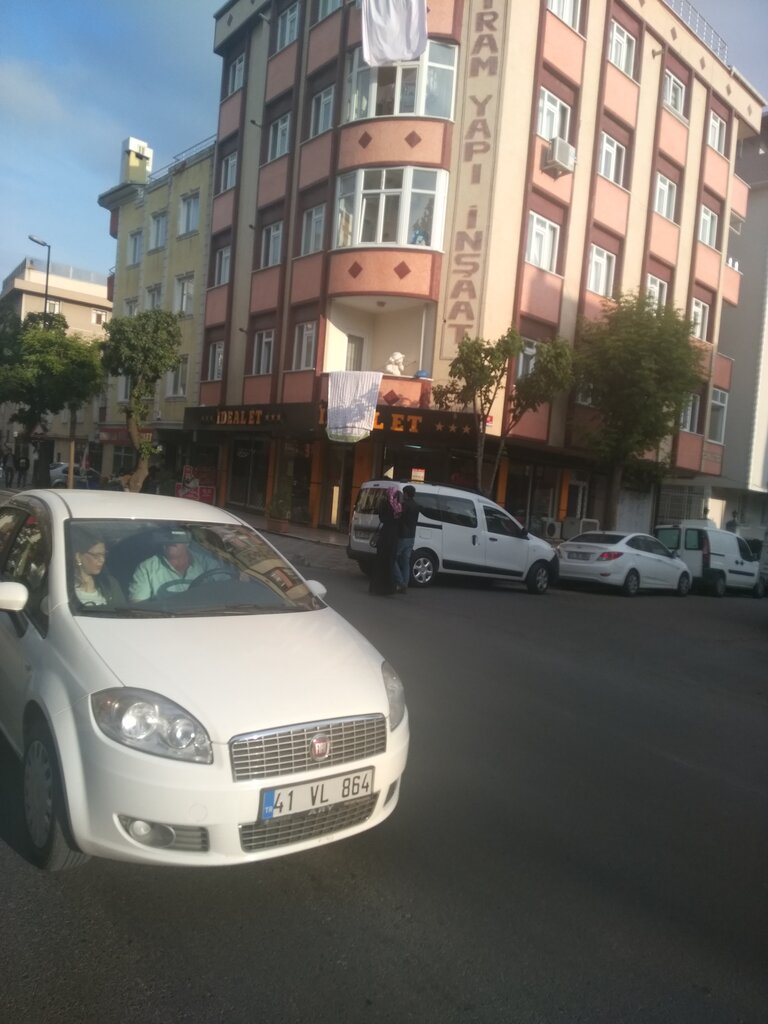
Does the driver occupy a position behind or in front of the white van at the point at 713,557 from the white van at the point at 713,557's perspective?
behind

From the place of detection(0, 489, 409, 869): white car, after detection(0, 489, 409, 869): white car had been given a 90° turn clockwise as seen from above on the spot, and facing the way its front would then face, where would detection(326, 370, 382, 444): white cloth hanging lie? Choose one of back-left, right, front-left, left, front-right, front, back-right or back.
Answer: back-right

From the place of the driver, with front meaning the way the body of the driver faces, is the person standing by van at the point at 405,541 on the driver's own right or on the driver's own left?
on the driver's own left

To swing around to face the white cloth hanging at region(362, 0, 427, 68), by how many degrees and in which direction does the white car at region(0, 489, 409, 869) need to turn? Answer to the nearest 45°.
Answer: approximately 135° to its left

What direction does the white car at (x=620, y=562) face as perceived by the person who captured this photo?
facing away from the viewer and to the right of the viewer

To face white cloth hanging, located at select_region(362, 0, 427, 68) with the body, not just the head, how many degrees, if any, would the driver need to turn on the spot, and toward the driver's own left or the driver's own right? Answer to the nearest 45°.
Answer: approximately 135° to the driver's own left

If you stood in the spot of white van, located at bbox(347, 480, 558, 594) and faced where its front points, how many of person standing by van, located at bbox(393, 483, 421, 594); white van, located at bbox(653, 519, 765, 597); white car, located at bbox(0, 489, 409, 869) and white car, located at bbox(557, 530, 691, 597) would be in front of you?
2

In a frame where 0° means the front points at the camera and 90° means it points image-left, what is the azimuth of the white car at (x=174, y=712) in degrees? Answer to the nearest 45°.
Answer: approximately 315°

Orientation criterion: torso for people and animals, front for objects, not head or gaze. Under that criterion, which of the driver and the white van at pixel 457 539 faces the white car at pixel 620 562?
the white van

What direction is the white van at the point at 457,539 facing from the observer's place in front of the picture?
facing away from the viewer and to the right of the viewer

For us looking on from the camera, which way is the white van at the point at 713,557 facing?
facing away from the viewer and to the right of the viewer

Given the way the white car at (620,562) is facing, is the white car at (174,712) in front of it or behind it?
behind

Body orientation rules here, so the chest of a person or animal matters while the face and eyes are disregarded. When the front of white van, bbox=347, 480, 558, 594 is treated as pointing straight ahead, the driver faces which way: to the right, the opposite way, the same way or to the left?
to the right
